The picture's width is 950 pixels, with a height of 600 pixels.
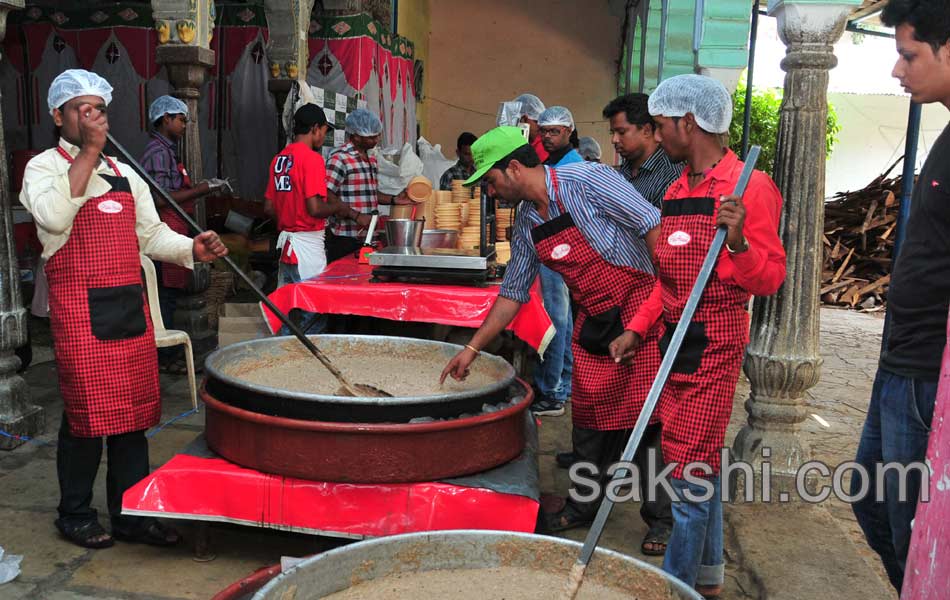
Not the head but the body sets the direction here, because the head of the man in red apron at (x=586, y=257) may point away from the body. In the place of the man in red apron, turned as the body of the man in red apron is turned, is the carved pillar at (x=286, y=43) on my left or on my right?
on my right

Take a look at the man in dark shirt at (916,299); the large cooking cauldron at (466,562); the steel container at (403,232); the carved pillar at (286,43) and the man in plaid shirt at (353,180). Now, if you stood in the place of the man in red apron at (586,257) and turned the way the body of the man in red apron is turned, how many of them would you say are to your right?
3

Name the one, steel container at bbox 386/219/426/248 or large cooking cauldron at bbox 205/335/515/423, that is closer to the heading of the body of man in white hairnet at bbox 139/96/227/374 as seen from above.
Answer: the steel container

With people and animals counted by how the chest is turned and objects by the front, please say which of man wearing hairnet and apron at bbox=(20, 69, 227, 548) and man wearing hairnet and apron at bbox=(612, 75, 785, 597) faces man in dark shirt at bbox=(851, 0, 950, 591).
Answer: man wearing hairnet and apron at bbox=(20, 69, 227, 548)

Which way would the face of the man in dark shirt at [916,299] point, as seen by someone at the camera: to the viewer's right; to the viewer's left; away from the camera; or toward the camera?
to the viewer's left

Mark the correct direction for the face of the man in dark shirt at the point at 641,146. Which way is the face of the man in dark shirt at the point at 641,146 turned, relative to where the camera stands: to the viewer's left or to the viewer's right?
to the viewer's left

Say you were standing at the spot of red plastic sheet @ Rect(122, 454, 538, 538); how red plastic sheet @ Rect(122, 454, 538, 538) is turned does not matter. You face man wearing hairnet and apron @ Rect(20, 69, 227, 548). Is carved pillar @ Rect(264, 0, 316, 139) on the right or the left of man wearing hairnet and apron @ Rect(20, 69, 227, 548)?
right

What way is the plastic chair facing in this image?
to the viewer's right

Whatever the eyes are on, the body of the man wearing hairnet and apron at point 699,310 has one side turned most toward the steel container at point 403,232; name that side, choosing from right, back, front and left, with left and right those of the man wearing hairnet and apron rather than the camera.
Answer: right

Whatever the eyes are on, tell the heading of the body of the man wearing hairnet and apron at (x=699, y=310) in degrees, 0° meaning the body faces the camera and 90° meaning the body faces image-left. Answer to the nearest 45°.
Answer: approximately 45°
